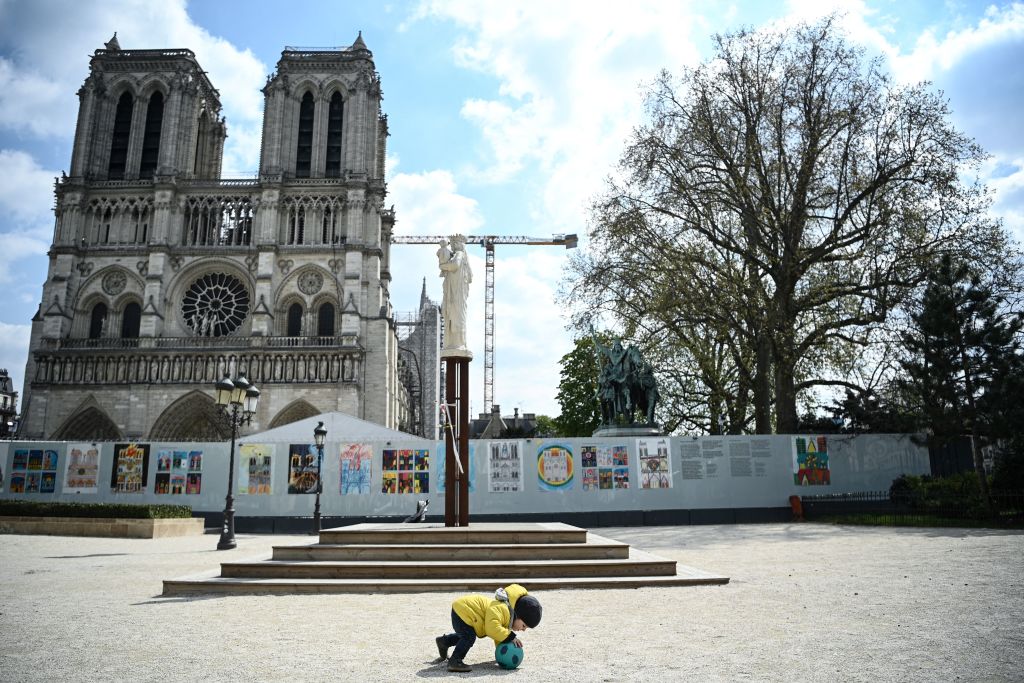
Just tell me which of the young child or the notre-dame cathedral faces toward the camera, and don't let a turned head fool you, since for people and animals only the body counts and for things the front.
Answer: the notre-dame cathedral

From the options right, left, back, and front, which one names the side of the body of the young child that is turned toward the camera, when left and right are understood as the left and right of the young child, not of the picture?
right

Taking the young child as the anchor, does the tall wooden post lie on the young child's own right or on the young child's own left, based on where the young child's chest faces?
on the young child's own left

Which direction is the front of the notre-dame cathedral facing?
toward the camera

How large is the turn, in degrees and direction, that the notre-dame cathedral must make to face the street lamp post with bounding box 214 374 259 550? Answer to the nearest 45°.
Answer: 0° — it already faces it

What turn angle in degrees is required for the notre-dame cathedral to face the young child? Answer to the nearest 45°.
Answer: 0° — it already faces them

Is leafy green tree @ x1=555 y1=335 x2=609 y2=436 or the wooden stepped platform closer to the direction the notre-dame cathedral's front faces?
the wooden stepped platform

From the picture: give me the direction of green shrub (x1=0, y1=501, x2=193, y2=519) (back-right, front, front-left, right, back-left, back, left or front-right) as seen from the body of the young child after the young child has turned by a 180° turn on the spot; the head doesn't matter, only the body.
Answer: front-right

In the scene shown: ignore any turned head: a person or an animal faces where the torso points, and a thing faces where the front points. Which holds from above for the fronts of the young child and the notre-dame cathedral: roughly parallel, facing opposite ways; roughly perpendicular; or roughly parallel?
roughly perpendicular

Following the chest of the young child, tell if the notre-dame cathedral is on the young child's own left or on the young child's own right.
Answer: on the young child's own left

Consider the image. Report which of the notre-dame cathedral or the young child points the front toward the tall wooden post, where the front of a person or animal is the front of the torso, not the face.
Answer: the notre-dame cathedral

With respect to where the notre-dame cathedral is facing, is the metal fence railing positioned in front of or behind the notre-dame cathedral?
in front

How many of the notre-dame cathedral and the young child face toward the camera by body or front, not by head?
1

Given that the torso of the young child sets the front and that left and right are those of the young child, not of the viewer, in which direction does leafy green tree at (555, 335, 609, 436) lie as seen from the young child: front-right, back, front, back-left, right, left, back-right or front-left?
left

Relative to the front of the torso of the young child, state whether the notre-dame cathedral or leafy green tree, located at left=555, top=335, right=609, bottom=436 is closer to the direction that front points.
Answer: the leafy green tree

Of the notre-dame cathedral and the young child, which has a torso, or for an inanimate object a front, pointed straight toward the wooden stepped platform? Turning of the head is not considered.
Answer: the notre-dame cathedral
